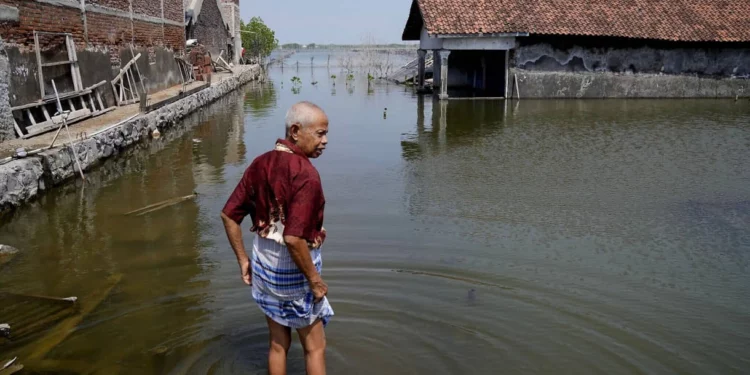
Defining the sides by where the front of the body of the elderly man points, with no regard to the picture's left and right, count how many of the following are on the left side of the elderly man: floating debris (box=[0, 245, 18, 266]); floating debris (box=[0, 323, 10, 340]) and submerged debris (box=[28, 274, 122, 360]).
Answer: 3

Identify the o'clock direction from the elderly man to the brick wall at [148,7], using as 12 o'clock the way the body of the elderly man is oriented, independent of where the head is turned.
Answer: The brick wall is roughly at 10 o'clock from the elderly man.

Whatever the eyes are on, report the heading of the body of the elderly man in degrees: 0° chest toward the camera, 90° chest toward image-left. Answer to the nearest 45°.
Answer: approximately 225°

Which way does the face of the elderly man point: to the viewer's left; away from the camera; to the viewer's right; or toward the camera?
to the viewer's right

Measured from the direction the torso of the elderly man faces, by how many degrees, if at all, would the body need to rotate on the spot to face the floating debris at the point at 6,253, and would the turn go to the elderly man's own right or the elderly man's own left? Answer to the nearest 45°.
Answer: approximately 90° to the elderly man's own left

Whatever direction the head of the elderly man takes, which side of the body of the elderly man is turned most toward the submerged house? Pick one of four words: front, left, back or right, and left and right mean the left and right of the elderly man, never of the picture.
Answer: front

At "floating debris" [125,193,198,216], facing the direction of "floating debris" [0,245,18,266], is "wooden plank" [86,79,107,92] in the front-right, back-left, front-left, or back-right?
back-right

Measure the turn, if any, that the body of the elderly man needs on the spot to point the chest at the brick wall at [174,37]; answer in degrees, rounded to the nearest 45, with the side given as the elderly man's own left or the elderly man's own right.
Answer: approximately 45° to the elderly man's own left

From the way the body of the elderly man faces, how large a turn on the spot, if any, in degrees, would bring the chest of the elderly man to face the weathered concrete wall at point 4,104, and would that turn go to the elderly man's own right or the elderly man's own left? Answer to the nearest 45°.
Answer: approximately 90° to the elderly man's own left

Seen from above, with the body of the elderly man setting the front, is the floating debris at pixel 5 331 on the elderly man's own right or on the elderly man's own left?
on the elderly man's own left

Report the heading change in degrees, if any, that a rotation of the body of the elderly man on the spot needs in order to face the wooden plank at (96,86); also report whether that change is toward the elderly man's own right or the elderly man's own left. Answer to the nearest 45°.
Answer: approximately 45° to the elderly man's own left
